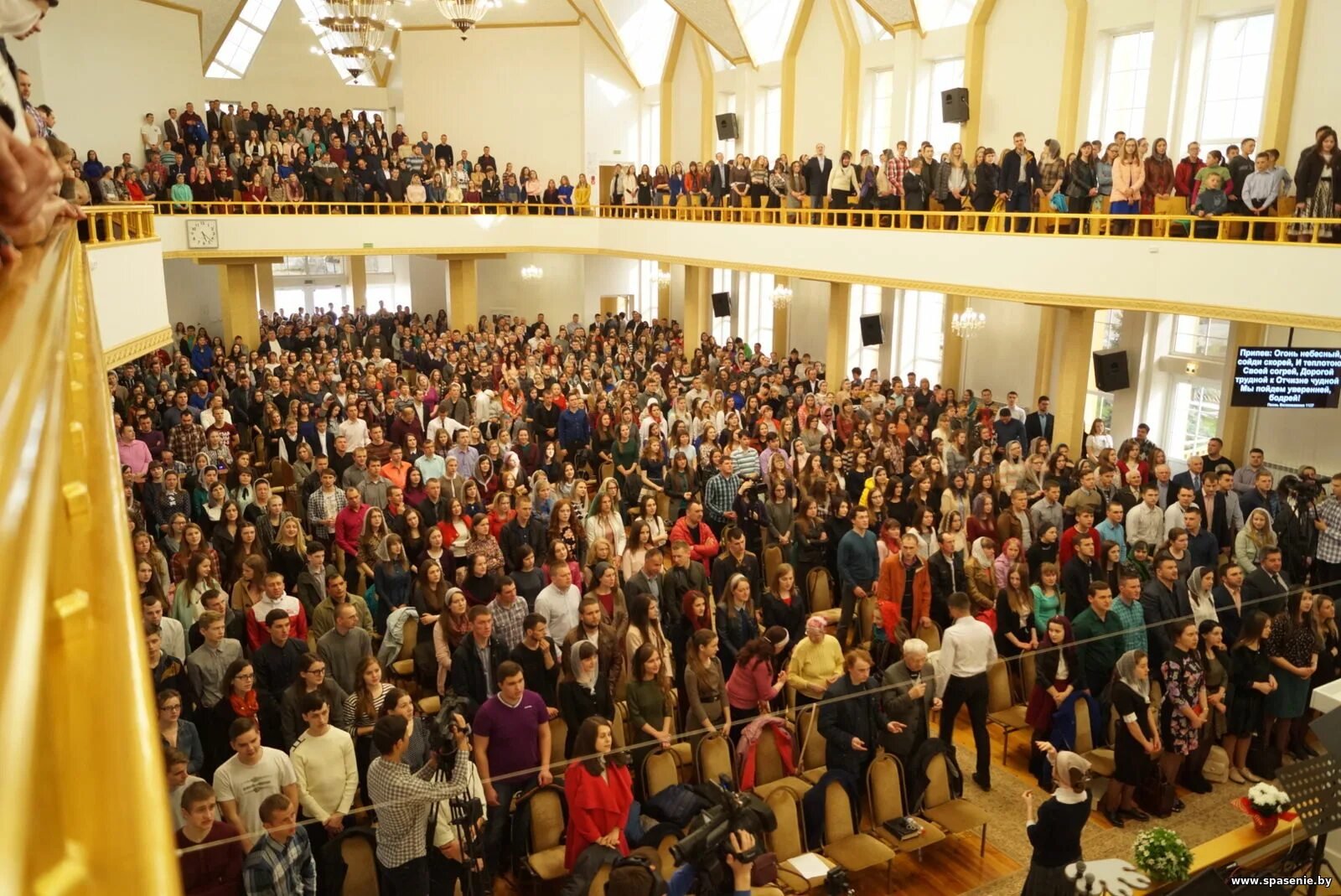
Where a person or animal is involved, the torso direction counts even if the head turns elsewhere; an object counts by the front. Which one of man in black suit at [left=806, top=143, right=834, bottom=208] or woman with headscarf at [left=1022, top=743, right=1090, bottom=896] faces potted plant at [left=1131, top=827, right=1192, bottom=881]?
the man in black suit

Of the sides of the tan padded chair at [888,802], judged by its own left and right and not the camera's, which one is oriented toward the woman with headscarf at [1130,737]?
left

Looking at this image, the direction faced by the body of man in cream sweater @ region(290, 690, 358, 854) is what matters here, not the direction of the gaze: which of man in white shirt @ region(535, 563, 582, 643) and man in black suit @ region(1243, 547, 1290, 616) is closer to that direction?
the man in black suit

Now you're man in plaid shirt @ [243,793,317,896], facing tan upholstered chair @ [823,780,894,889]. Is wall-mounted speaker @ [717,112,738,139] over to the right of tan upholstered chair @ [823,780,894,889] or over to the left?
left

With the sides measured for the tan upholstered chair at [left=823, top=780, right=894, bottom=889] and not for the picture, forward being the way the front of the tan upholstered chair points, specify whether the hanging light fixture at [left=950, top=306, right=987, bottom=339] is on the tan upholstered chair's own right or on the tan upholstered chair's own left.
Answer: on the tan upholstered chair's own left

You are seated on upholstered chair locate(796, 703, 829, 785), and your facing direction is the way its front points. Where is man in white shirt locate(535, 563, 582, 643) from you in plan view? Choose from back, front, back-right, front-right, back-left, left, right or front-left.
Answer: back-right

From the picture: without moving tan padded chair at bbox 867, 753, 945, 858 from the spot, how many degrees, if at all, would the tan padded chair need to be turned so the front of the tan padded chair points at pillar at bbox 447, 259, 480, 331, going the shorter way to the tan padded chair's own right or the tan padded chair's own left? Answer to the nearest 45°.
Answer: approximately 180°

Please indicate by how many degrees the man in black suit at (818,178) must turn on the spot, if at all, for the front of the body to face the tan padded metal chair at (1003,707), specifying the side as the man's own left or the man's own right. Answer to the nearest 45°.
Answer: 0° — they already face it

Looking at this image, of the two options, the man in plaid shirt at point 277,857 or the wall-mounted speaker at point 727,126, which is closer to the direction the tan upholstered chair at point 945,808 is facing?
the man in plaid shirt

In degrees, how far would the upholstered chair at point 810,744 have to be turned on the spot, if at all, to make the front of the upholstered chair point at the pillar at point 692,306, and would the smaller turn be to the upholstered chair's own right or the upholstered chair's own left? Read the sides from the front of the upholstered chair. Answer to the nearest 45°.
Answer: approximately 135° to the upholstered chair's own left

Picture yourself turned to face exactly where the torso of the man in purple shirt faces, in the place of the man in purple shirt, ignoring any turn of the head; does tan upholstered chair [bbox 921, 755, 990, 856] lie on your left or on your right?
on your left

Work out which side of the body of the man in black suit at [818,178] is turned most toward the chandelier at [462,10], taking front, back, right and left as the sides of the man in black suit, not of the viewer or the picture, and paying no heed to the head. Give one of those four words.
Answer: right

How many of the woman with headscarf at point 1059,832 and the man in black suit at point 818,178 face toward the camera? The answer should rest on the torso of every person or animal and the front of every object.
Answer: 1

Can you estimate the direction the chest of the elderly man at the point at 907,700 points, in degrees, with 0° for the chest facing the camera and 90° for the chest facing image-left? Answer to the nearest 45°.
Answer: approximately 315°

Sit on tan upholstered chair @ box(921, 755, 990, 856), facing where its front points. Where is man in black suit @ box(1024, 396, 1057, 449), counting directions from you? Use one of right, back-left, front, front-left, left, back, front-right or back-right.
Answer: back-left
